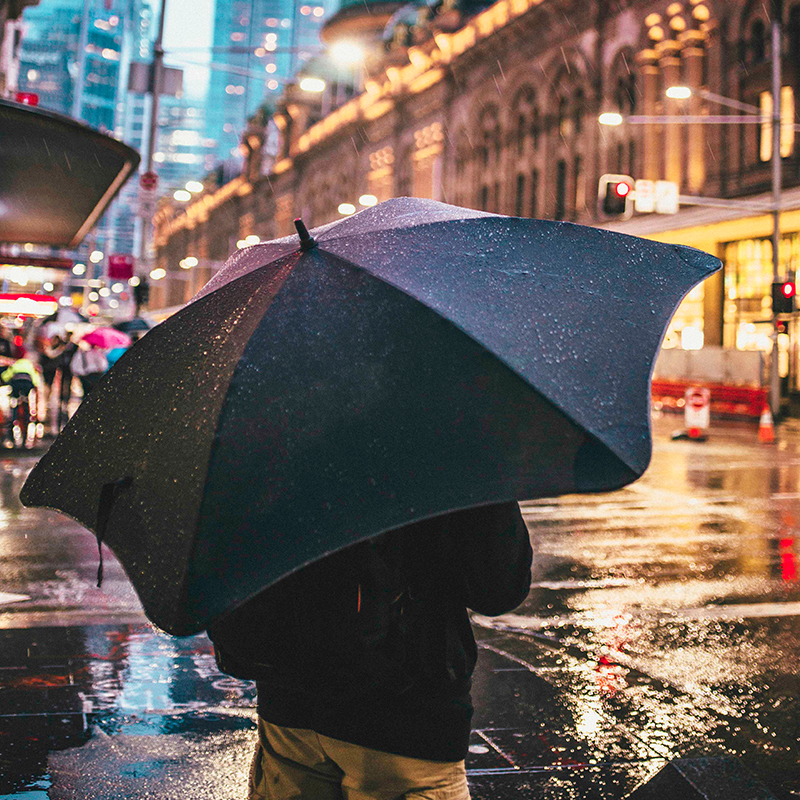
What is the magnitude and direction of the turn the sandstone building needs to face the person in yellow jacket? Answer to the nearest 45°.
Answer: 0° — it already faces them

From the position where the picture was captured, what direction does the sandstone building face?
facing the viewer and to the left of the viewer

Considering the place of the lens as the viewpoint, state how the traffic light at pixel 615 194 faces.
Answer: facing the viewer

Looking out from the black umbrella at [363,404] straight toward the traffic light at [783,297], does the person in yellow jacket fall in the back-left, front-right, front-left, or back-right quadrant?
front-left

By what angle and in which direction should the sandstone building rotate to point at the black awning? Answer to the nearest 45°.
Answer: approximately 45° to its left

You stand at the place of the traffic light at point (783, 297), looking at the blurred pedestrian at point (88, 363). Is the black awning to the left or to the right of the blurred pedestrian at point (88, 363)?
left

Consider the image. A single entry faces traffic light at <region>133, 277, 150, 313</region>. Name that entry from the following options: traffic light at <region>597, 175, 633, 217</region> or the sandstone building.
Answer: the sandstone building

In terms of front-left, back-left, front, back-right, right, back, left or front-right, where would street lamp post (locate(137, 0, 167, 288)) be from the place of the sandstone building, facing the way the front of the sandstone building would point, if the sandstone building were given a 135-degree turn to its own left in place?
back-right

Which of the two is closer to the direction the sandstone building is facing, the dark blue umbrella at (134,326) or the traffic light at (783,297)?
the dark blue umbrella

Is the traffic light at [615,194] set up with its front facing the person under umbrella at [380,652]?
yes

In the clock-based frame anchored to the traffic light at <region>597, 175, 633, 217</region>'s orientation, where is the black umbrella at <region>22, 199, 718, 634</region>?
The black umbrella is roughly at 12 o'clock from the traffic light.

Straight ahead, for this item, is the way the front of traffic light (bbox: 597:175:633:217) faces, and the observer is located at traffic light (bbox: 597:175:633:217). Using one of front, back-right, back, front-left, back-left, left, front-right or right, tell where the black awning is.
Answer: front

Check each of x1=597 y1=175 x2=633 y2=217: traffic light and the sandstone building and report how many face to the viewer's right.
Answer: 0

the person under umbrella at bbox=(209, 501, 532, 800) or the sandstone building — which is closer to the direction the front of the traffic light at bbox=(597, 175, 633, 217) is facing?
the person under umbrella

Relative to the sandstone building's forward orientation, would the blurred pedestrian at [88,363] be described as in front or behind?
in front
